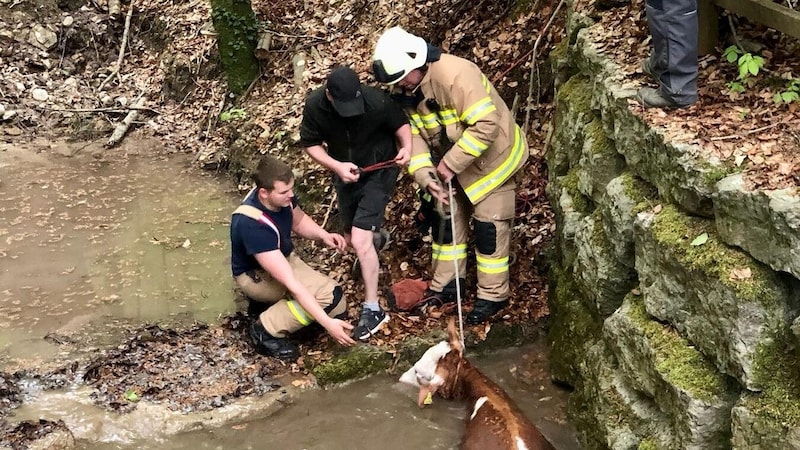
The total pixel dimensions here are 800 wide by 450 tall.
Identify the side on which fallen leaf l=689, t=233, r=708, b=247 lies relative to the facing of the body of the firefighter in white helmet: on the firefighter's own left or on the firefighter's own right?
on the firefighter's own left

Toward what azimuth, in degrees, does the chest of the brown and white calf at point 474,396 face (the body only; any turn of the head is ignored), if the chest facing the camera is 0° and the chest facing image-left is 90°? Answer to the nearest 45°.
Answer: approximately 135°

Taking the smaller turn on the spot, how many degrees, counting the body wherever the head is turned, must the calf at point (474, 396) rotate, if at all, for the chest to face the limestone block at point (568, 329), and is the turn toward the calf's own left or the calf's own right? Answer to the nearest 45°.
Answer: approximately 90° to the calf's own right

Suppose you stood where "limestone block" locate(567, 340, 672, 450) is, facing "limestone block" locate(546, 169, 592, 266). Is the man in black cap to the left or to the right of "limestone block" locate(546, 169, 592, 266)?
left

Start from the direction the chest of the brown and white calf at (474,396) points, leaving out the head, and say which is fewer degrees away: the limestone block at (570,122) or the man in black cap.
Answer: the man in black cap

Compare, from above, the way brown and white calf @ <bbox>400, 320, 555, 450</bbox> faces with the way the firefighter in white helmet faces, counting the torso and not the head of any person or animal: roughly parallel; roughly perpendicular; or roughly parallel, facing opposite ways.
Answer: roughly perpendicular

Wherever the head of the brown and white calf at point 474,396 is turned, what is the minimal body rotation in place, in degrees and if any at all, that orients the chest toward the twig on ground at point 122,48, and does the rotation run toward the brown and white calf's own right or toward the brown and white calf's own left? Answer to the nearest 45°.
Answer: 0° — it already faces it

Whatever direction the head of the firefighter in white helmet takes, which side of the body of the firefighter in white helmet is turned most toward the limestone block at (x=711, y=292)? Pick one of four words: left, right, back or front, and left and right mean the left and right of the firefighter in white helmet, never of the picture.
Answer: left

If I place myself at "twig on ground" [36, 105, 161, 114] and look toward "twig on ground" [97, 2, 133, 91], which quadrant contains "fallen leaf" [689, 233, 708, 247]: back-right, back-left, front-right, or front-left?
back-right

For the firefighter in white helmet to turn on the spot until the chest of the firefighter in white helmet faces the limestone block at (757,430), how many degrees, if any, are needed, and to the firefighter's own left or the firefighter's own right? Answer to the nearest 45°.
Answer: approximately 45° to the firefighter's own left
